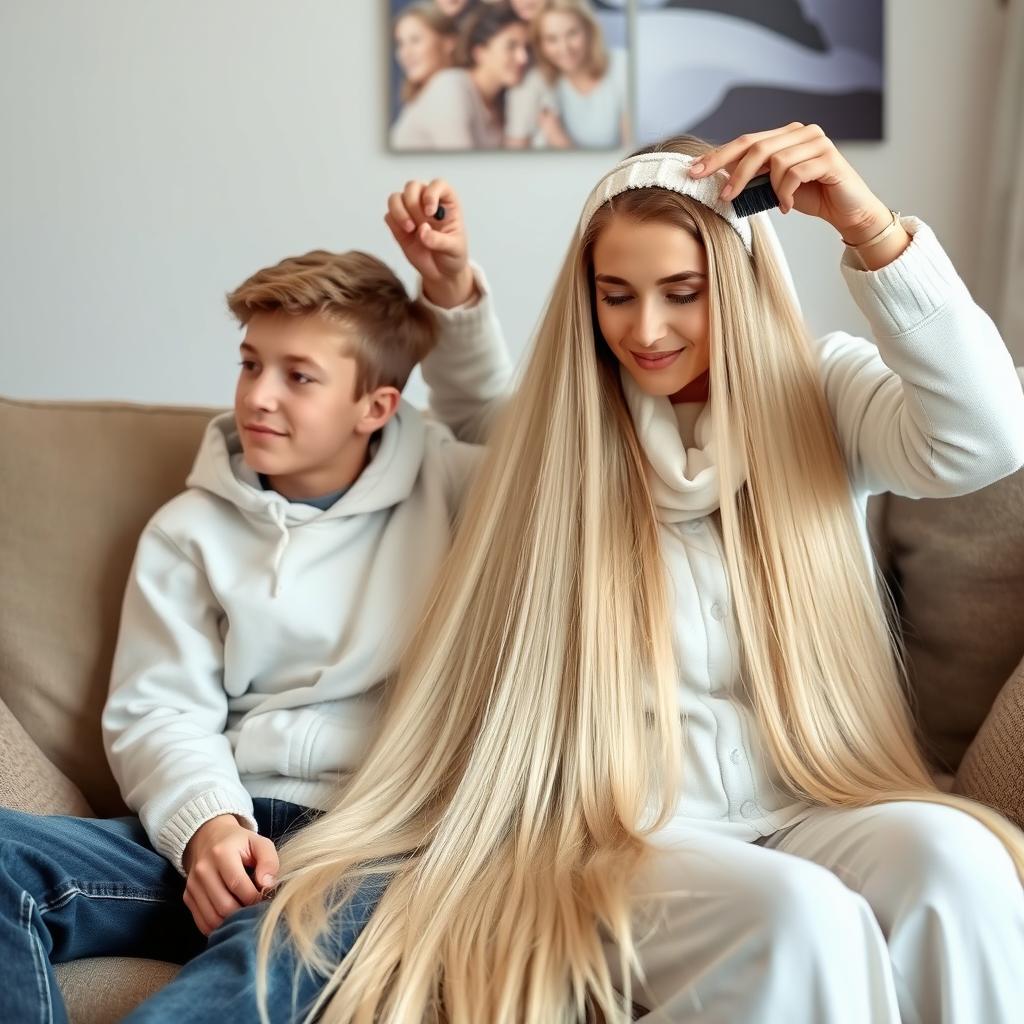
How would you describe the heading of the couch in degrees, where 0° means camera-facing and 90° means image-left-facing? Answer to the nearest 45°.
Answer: approximately 0°
